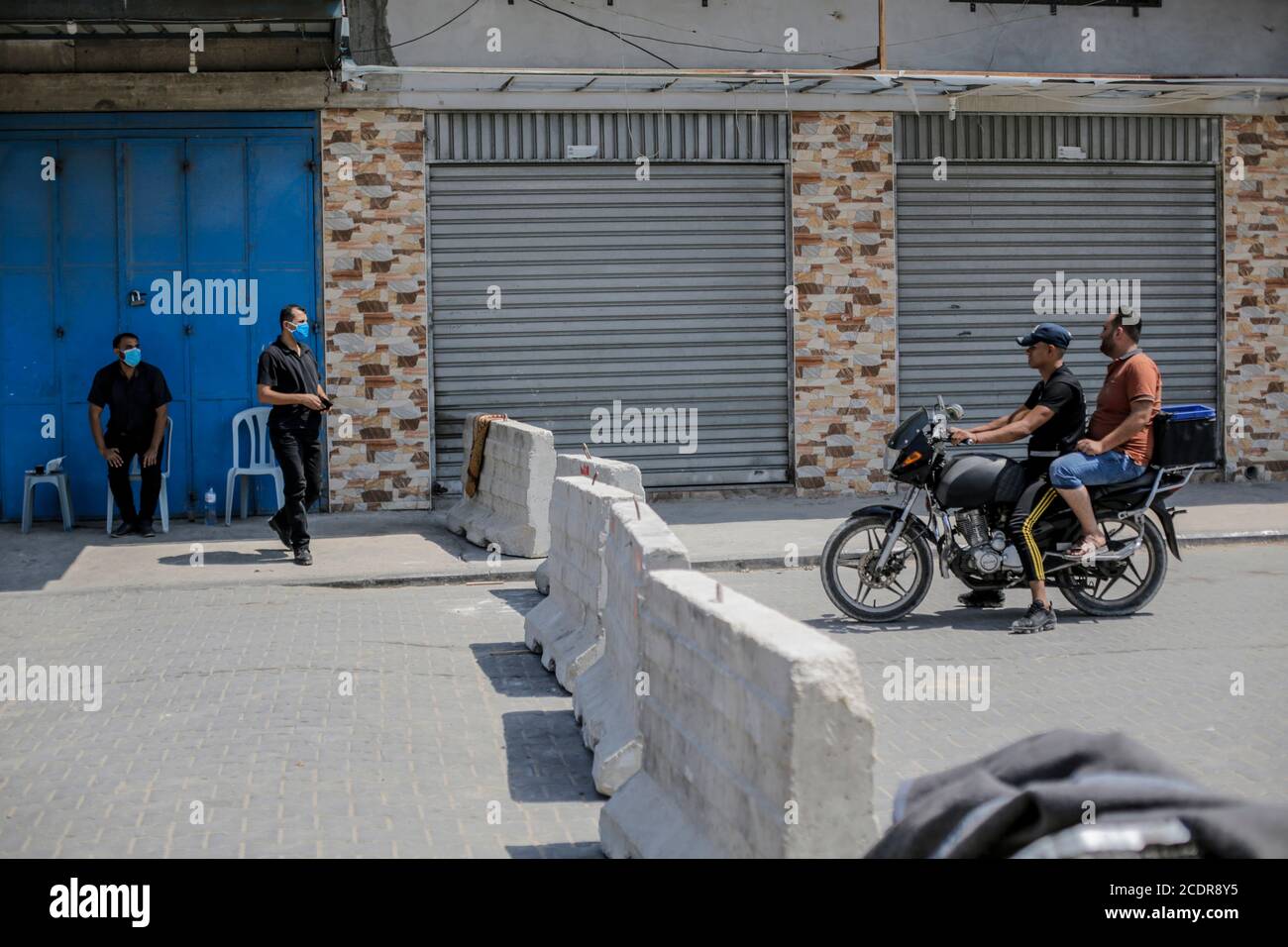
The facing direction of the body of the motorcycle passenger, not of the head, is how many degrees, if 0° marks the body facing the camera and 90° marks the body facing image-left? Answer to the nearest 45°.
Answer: approximately 90°

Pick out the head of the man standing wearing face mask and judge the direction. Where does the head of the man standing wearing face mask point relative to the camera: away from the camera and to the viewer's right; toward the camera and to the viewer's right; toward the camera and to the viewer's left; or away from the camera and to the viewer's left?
toward the camera and to the viewer's right

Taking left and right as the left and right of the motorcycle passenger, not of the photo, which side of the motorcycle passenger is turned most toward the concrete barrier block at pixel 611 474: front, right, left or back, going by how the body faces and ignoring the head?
front

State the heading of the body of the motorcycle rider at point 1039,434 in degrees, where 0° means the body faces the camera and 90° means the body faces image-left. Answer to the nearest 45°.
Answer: approximately 90°

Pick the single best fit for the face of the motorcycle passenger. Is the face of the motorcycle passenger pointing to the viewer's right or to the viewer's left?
to the viewer's left

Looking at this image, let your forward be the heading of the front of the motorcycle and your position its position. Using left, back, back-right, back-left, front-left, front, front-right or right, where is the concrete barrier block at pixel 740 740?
left

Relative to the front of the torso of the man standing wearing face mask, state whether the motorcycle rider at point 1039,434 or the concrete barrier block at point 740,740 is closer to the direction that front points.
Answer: the motorcycle rider

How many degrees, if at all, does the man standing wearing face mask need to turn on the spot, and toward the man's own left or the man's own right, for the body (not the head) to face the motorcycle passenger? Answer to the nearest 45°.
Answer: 0° — they already face them

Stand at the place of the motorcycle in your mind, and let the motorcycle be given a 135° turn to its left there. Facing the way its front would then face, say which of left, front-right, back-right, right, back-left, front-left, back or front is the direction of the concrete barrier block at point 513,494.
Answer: back

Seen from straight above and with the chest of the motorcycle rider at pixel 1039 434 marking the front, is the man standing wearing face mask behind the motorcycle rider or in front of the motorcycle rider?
in front

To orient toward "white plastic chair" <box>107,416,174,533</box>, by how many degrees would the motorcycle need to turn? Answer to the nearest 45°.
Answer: approximately 45° to its right

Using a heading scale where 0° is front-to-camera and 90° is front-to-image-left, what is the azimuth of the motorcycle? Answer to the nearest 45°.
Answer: approximately 90°

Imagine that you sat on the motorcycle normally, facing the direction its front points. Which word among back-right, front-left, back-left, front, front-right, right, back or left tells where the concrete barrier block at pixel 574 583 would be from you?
front-left
